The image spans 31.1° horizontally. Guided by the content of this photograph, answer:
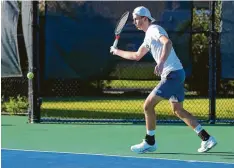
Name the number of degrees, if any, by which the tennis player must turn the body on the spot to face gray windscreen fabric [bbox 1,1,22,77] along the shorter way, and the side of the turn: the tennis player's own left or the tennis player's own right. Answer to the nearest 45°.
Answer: approximately 45° to the tennis player's own right

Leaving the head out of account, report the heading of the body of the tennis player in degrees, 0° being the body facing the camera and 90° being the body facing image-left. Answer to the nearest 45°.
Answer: approximately 90°
